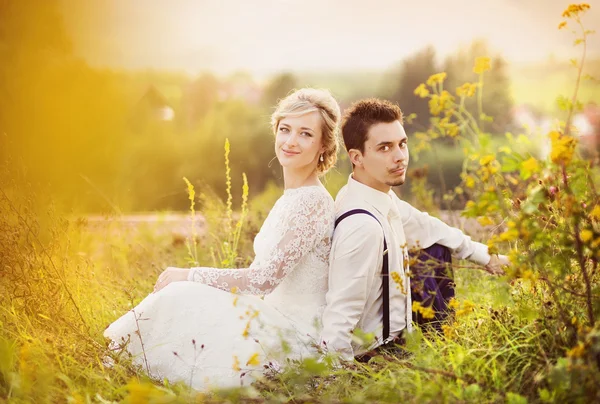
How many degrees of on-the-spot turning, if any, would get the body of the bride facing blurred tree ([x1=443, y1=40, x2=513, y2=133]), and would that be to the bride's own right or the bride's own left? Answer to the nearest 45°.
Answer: approximately 135° to the bride's own right

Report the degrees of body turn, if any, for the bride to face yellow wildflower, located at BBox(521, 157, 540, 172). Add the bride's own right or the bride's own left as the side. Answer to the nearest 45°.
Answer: approximately 135° to the bride's own left

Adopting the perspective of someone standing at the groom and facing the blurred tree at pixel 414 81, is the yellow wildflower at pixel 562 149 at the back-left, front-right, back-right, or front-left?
back-right

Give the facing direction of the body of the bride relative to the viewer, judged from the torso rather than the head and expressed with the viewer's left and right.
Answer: facing to the left of the viewer

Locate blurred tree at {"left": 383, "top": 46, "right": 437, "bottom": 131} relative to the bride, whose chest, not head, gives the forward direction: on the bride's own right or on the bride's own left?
on the bride's own right

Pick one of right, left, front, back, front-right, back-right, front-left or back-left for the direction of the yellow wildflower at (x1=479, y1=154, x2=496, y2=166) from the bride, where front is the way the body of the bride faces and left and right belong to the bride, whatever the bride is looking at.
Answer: back-left

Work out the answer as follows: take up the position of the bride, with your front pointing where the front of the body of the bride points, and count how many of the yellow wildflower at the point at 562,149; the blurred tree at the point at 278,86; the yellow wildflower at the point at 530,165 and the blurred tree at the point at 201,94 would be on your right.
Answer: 2

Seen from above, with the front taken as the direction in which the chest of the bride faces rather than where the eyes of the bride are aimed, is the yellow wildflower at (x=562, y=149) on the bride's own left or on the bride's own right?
on the bride's own left

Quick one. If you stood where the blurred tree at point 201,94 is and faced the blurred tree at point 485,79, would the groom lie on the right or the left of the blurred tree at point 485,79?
right

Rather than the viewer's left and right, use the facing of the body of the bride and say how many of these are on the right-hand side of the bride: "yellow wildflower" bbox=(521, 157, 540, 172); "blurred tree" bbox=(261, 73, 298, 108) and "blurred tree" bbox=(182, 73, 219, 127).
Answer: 2

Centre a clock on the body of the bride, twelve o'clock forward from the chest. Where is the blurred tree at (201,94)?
The blurred tree is roughly at 3 o'clock from the bride.

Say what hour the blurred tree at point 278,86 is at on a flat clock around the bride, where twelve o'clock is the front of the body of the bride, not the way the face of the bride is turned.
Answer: The blurred tree is roughly at 3 o'clock from the bride.
